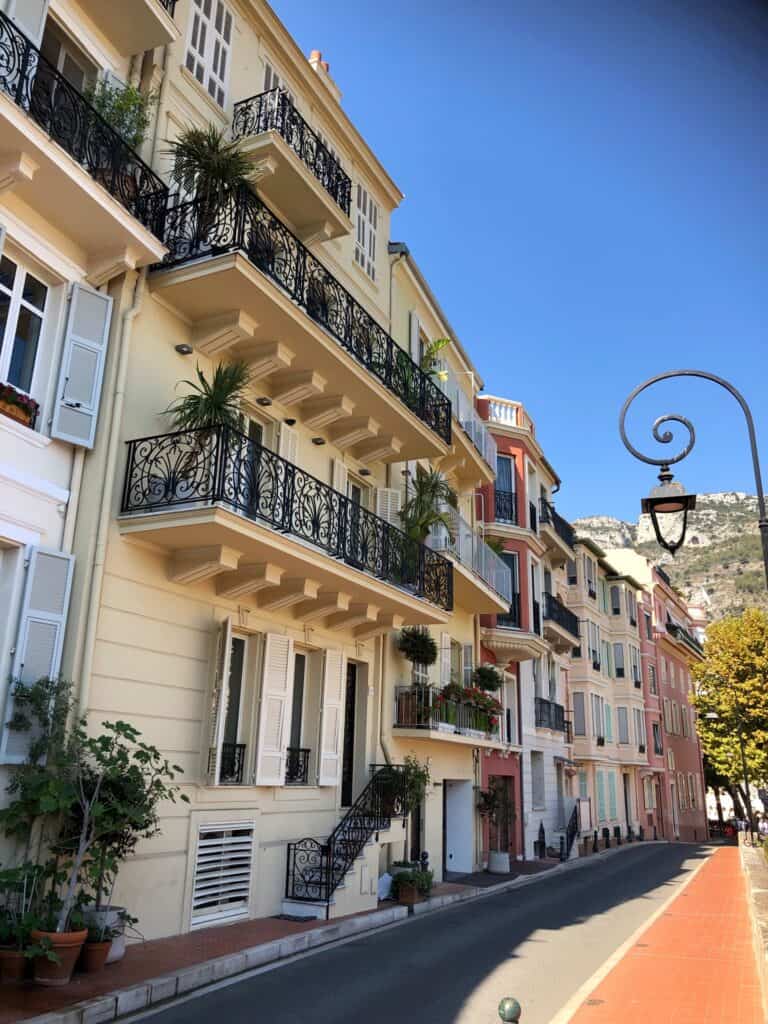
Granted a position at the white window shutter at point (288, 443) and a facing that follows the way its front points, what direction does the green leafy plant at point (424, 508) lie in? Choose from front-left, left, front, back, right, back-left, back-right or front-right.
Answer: left

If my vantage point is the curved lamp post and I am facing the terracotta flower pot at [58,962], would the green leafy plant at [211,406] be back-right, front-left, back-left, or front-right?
front-right

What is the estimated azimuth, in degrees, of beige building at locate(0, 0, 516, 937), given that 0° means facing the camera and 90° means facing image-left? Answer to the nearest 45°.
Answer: approximately 315°

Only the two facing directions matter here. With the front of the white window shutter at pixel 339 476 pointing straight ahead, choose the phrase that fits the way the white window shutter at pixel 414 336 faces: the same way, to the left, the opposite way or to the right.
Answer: the same way

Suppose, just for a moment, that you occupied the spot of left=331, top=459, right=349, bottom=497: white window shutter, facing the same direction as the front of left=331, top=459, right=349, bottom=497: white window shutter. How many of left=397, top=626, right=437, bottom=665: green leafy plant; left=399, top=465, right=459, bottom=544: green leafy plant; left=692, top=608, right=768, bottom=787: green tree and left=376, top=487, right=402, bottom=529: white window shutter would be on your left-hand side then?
4

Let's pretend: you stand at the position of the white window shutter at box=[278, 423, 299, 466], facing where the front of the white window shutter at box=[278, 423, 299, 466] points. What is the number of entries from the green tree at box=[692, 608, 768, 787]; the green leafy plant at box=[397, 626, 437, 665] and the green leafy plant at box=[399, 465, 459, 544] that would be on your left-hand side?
3

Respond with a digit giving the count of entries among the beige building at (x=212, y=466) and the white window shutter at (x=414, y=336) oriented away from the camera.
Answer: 0

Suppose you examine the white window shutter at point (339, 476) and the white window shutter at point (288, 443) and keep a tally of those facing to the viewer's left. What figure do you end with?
0

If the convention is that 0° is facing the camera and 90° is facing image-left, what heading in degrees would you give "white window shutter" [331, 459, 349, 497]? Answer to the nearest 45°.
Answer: approximately 315°

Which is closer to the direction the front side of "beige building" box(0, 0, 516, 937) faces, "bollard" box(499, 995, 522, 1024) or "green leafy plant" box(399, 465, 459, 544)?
the bollard

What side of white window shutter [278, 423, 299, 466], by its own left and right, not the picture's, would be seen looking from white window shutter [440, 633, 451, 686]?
left

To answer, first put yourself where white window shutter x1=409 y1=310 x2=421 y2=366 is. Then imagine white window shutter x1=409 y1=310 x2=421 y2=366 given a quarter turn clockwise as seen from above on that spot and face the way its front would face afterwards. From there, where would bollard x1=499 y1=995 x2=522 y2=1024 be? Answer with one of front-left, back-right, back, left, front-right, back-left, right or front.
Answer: front-left

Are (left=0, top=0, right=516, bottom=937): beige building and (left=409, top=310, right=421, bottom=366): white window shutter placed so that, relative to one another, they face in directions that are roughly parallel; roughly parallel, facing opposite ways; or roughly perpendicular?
roughly parallel

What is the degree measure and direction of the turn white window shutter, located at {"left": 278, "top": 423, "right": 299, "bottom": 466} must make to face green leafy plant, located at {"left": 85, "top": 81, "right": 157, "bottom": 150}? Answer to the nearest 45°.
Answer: approximately 90° to its right

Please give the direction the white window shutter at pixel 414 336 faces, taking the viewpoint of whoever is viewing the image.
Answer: facing the viewer and to the right of the viewer
